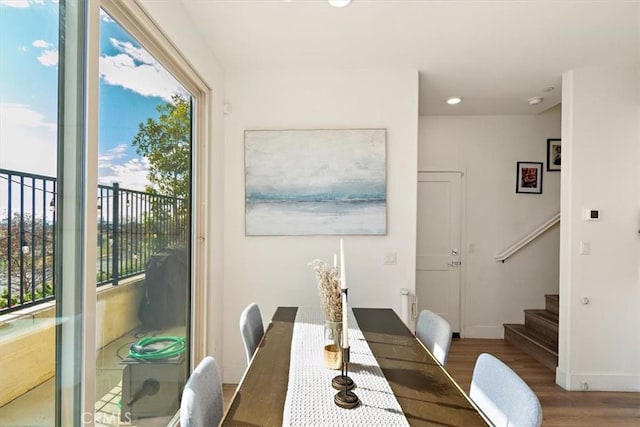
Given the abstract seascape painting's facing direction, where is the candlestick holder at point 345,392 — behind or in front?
in front

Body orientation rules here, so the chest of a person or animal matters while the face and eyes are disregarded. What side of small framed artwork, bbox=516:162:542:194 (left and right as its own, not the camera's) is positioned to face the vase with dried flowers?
front

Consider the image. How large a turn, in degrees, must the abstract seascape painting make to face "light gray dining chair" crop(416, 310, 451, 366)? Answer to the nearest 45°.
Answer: approximately 45° to its left

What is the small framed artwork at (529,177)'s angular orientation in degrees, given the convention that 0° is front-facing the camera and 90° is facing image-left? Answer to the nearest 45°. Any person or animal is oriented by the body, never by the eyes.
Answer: approximately 0°

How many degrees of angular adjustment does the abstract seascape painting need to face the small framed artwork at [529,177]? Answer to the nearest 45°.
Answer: approximately 135° to its left

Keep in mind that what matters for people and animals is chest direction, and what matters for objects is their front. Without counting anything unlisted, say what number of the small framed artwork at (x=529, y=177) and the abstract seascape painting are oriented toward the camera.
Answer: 2

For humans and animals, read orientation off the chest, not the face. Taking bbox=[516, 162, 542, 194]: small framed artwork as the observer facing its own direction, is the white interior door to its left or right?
on its right

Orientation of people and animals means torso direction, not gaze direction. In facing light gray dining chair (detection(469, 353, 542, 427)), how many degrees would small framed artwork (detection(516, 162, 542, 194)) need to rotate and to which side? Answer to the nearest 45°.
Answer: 0° — it already faces it

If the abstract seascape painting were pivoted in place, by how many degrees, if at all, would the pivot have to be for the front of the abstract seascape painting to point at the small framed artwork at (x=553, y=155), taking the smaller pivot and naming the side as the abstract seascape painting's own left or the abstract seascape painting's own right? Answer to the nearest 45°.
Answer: approximately 135° to the abstract seascape painting's own left

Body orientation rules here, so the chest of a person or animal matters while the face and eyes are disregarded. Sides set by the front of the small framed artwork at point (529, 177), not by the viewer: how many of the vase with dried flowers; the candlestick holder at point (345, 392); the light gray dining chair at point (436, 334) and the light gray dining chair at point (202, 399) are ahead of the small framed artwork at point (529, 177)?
4
